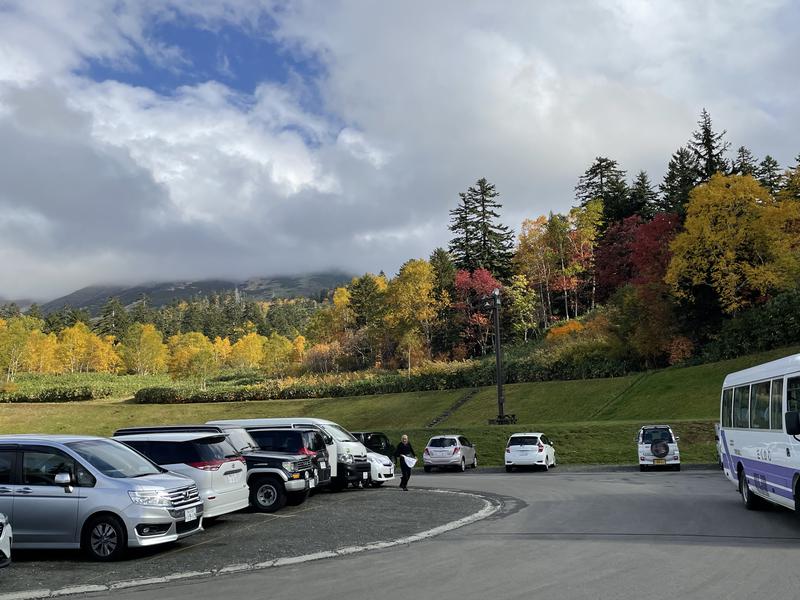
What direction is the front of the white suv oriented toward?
away from the camera

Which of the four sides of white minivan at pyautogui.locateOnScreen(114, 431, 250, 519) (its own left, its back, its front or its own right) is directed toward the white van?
right

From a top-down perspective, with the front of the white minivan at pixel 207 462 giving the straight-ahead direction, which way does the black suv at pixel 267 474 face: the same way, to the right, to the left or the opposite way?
the opposite way

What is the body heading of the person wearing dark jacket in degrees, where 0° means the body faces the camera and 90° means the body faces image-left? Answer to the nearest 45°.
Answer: approximately 0°

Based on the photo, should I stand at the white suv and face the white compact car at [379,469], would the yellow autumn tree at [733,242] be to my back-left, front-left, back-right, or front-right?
back-right
